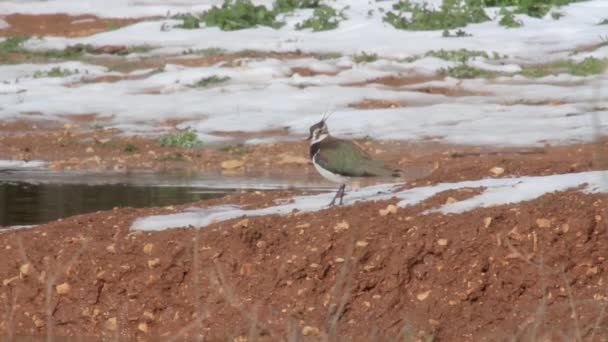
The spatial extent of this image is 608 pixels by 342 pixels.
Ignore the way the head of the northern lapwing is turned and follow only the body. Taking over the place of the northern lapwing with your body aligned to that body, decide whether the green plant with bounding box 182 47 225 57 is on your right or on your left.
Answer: on your right

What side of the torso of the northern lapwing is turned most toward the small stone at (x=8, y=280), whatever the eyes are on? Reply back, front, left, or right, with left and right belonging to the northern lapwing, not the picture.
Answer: front

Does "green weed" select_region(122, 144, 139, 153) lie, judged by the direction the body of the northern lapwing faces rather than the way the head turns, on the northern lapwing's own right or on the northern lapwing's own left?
on the northern lapwing's own right

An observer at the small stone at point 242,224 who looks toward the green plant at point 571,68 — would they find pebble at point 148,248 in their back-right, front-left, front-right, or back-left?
back-left

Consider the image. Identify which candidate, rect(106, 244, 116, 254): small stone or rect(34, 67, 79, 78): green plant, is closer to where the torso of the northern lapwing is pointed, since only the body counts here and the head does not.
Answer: the small stone

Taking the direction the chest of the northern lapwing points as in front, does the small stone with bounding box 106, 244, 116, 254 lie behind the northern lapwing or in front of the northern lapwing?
in front

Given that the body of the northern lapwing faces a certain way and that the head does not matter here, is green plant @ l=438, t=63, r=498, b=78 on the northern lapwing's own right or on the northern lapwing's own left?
on the northern lapwing's own right

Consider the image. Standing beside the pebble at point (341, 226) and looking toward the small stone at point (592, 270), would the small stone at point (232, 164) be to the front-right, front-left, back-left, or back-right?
back-left

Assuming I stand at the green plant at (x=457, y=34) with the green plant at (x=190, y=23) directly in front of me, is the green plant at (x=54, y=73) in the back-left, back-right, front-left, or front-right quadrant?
front-left

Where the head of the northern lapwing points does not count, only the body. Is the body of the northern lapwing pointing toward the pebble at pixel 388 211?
no

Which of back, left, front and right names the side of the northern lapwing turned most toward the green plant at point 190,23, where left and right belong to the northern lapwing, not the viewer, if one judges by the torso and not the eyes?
right

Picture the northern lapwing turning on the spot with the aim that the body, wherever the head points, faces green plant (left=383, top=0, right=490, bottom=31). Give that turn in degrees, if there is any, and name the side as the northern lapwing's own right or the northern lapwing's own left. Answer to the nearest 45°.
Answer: approximately 90° to the northern lapwing's own right

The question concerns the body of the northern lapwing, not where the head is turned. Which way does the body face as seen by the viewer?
to the viewer's left

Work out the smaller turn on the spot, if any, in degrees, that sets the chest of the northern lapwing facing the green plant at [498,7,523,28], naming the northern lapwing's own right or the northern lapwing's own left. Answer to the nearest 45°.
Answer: approximately 90° to the northern lapwing's own right

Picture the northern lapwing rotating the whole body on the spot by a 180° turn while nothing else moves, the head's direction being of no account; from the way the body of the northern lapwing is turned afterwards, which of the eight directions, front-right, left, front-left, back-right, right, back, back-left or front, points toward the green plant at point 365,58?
left

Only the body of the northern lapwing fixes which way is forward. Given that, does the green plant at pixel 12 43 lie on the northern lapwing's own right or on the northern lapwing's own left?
on the northern lapwing's own right

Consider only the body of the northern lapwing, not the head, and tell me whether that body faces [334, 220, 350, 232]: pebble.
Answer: no

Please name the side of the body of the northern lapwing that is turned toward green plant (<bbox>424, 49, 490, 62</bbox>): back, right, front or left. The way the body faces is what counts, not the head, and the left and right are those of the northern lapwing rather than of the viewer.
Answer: right

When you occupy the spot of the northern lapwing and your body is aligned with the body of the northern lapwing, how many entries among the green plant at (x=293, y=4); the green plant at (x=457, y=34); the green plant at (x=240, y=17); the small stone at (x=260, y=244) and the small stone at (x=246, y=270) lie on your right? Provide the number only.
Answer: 3

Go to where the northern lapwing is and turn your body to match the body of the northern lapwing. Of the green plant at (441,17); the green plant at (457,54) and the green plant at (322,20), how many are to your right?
3
